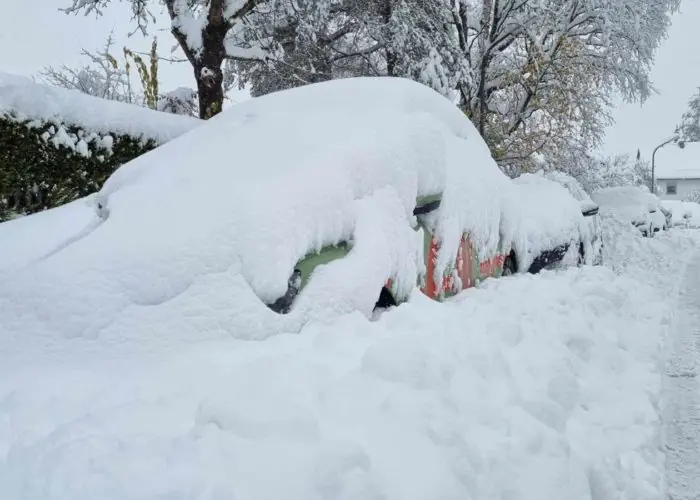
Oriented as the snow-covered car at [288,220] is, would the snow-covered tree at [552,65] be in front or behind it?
behind

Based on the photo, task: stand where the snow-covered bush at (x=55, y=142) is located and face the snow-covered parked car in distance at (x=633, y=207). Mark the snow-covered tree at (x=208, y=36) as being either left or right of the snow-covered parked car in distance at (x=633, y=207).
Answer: left

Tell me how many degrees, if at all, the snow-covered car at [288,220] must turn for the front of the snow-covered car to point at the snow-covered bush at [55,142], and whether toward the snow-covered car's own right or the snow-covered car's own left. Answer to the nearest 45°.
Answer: approximately 90° to the snow-covered car's own right

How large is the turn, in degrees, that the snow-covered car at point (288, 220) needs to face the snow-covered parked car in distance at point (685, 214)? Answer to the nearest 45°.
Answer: approximately 180°

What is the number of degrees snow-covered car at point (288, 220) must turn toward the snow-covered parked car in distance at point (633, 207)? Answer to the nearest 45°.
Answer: approximately 180°

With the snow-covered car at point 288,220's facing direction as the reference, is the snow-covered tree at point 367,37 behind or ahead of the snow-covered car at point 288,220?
behind
